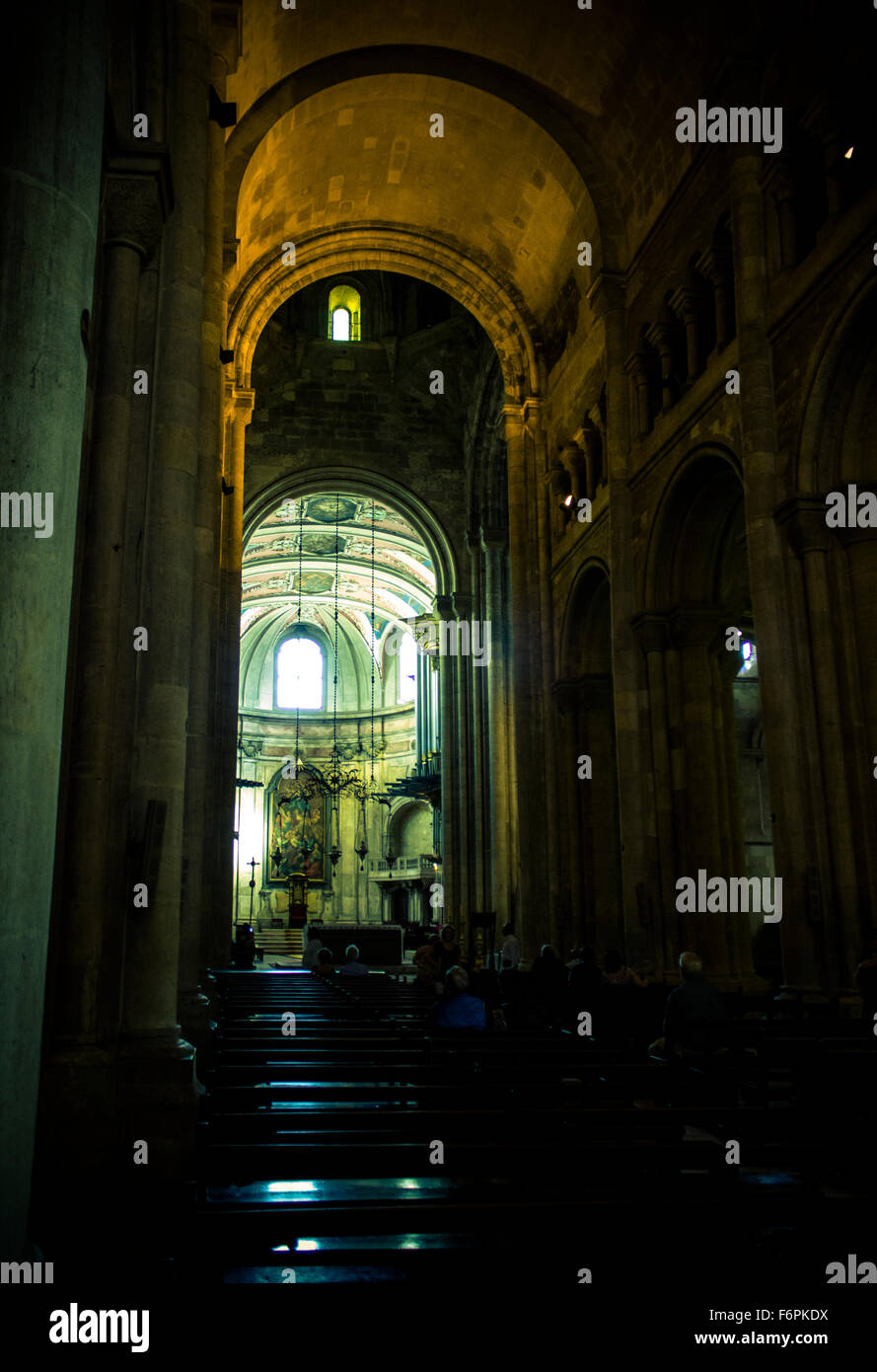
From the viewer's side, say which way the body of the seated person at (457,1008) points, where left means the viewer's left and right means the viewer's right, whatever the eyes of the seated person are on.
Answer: facing away from the viewer

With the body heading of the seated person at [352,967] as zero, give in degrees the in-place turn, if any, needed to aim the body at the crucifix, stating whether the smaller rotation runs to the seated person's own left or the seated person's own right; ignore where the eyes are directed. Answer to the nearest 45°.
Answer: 0° — they already face it

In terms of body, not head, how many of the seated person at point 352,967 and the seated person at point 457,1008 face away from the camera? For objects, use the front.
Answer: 2

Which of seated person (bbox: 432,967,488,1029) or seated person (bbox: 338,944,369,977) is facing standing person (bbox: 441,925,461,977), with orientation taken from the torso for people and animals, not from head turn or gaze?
seated person (bbox: 432,967,488,1029)

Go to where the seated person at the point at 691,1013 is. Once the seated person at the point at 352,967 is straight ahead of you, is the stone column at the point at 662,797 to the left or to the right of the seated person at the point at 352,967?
right

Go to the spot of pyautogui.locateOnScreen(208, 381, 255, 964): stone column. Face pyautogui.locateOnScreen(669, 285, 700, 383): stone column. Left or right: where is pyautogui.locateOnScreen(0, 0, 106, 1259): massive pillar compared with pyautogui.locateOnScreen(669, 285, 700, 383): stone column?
right

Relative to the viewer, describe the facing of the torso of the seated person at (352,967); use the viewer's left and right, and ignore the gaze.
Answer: facing away from the viewer

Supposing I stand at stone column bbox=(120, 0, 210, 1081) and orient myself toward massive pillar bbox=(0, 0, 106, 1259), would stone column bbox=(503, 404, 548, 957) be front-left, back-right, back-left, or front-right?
back-left

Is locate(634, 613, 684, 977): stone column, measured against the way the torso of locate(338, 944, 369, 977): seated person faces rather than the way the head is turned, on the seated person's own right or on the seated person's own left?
on the seated person's own right

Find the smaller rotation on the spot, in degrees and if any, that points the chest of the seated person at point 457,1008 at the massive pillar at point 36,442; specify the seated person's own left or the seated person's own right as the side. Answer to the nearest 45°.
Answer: approximately 180°

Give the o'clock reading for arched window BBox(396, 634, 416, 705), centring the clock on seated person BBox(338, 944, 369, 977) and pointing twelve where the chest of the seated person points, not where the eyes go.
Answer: The arched window is roughly at 12 o'clock from the seated person.

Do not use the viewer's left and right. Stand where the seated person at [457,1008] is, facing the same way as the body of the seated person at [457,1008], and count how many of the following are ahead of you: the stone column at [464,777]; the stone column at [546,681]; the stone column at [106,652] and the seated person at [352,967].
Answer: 3

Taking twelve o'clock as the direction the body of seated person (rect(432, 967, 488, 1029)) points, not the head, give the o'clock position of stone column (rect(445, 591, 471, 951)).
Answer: The stone column is roughly at 12 o'clock from the seated person.
